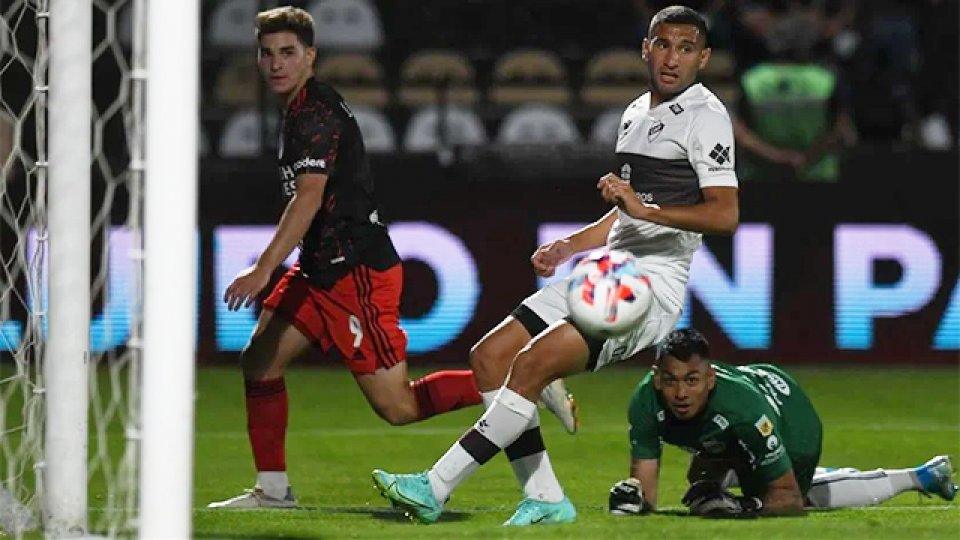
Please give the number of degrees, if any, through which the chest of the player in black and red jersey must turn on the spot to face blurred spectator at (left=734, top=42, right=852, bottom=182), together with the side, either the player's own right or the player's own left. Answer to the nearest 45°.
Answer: approximately 135° to the player's own right

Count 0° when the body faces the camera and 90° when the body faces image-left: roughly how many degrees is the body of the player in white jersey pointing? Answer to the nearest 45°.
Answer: approximately 45°

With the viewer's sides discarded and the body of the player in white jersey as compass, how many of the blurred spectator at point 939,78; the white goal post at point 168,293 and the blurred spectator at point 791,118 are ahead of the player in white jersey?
1

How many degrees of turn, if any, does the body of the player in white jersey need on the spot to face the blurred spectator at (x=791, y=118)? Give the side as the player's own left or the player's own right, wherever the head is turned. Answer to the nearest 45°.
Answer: approximately 135° to the player's own right

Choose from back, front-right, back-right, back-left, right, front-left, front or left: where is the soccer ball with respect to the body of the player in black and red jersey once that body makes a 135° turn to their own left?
front

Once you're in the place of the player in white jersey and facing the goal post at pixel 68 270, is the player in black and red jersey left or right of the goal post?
right

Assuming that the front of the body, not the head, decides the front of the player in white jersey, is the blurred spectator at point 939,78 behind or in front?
behind

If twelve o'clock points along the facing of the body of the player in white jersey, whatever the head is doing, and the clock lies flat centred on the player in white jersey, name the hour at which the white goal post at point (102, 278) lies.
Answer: The white goal post is roughly at 1 o'clock from the player in white jersey.
